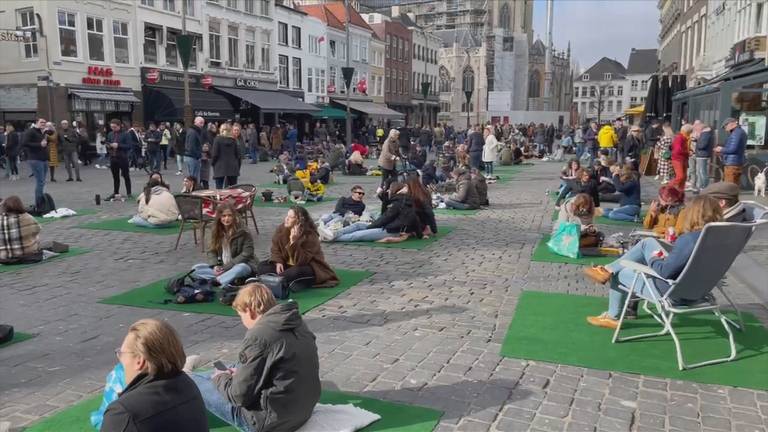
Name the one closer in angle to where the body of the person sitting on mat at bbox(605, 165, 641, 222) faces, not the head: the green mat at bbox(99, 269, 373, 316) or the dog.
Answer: the green mat

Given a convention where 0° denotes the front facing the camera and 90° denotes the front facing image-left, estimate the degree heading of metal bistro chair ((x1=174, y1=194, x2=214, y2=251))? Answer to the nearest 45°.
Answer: approximately 225°

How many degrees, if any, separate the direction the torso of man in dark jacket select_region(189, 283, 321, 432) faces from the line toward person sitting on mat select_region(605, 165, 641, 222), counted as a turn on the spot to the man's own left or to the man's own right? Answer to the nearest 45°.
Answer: approximately 90° to the man's own right

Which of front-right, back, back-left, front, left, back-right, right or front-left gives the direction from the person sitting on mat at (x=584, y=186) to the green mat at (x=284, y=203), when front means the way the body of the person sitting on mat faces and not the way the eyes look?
right

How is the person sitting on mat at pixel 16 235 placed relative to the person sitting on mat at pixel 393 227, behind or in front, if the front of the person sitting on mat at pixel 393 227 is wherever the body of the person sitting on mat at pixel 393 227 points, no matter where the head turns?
in front

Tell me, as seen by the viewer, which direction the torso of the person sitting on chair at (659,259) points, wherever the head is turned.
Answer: to the viewer's left

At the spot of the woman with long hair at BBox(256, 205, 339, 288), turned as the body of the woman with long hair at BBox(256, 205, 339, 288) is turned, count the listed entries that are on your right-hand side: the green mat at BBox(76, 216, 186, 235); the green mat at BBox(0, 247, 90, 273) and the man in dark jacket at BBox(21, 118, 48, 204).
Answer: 3

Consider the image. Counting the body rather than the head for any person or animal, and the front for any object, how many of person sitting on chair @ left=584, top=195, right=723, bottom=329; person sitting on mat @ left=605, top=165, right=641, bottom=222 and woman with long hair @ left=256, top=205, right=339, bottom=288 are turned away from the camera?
0

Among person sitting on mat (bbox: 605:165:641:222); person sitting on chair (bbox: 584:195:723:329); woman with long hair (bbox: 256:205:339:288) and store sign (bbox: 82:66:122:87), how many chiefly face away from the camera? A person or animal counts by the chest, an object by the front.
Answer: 0

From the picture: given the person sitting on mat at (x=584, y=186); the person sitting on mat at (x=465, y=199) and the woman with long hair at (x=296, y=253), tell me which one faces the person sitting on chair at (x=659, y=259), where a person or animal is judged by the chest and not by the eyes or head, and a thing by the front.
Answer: the person sitting on mat at (x=584, y=186)

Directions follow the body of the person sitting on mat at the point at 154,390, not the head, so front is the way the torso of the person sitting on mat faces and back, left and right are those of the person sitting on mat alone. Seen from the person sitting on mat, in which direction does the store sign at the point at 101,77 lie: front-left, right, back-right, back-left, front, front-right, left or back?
front-right

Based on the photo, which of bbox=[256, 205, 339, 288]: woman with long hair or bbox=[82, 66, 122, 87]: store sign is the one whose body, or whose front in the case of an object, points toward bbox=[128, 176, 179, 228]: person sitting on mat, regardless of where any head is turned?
the store sign

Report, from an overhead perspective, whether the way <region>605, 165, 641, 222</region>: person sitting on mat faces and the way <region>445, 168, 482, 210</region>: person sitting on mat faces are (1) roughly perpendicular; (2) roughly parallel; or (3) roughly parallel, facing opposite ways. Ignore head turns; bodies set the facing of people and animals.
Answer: roughly parallel

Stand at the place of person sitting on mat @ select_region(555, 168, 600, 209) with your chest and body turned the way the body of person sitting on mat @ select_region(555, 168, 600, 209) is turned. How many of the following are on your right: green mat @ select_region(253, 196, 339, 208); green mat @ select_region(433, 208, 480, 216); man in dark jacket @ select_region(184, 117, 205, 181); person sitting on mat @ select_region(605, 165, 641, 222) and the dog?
3

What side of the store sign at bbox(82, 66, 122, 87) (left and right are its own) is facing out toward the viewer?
front
